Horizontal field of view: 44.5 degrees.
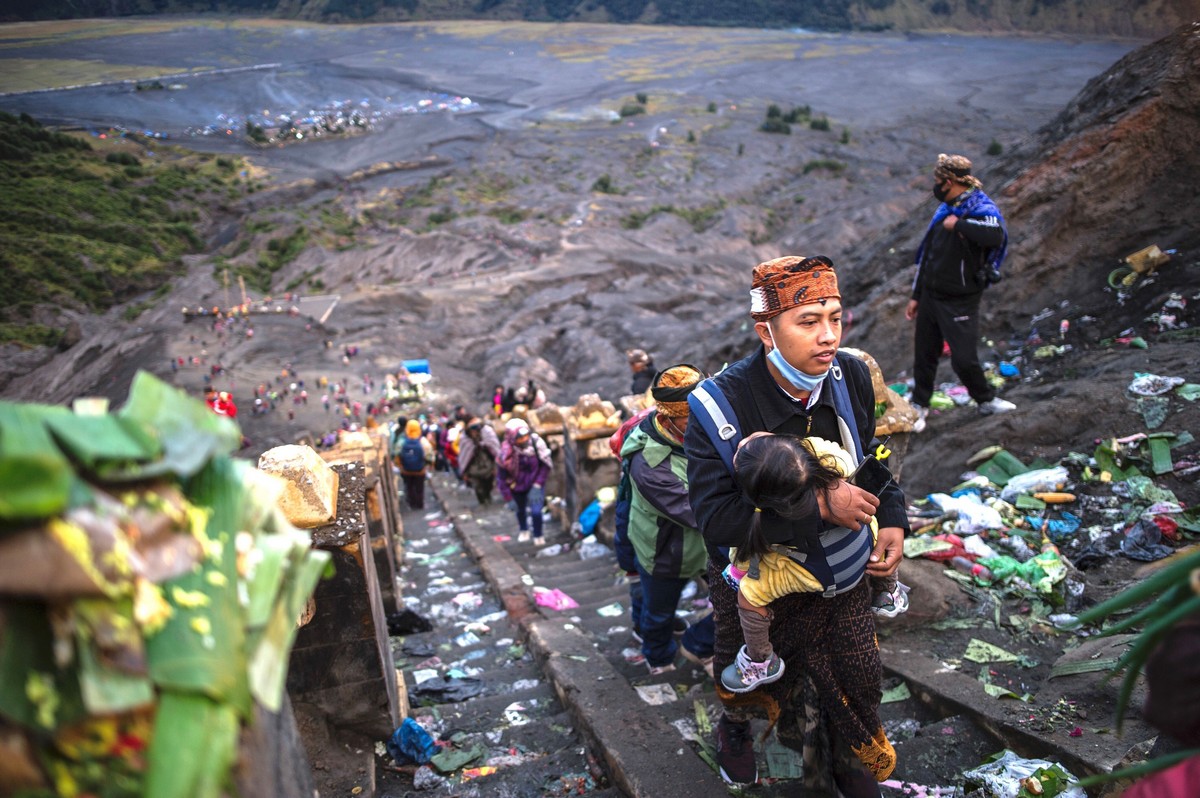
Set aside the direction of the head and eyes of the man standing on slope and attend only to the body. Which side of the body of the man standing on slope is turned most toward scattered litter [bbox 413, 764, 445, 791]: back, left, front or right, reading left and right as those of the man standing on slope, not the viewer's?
front

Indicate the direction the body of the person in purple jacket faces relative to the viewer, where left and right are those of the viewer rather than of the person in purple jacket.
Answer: facing the viewer

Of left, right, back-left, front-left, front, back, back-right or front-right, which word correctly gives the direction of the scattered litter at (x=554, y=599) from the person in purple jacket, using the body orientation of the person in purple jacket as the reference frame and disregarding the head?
front

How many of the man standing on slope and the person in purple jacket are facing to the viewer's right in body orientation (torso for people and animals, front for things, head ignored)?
0

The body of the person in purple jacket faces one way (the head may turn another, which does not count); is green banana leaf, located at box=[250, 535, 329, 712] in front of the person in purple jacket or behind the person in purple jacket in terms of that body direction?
in front

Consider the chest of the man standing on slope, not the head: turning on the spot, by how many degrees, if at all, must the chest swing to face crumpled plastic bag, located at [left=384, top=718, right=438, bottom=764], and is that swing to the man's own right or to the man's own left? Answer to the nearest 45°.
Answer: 0° — they already face it

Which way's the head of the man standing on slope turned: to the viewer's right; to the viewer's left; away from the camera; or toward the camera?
to the viewer's left

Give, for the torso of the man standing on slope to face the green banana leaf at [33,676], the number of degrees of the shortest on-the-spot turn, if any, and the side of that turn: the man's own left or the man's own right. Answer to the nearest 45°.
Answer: approximately 45° to the man's own left

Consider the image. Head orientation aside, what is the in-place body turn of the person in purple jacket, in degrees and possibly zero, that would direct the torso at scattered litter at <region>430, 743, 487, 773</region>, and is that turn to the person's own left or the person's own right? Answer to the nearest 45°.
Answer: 0° — they already face it

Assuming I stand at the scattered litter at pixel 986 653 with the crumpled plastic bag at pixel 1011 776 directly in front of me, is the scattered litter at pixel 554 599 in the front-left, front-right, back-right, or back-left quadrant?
back-right

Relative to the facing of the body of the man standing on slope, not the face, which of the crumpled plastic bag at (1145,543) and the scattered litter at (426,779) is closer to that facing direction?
the scattered litter

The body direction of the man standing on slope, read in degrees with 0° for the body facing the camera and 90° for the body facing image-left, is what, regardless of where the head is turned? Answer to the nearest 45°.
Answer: approximately 45°

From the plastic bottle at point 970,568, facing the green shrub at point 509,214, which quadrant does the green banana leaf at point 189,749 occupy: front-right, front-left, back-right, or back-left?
back-left
